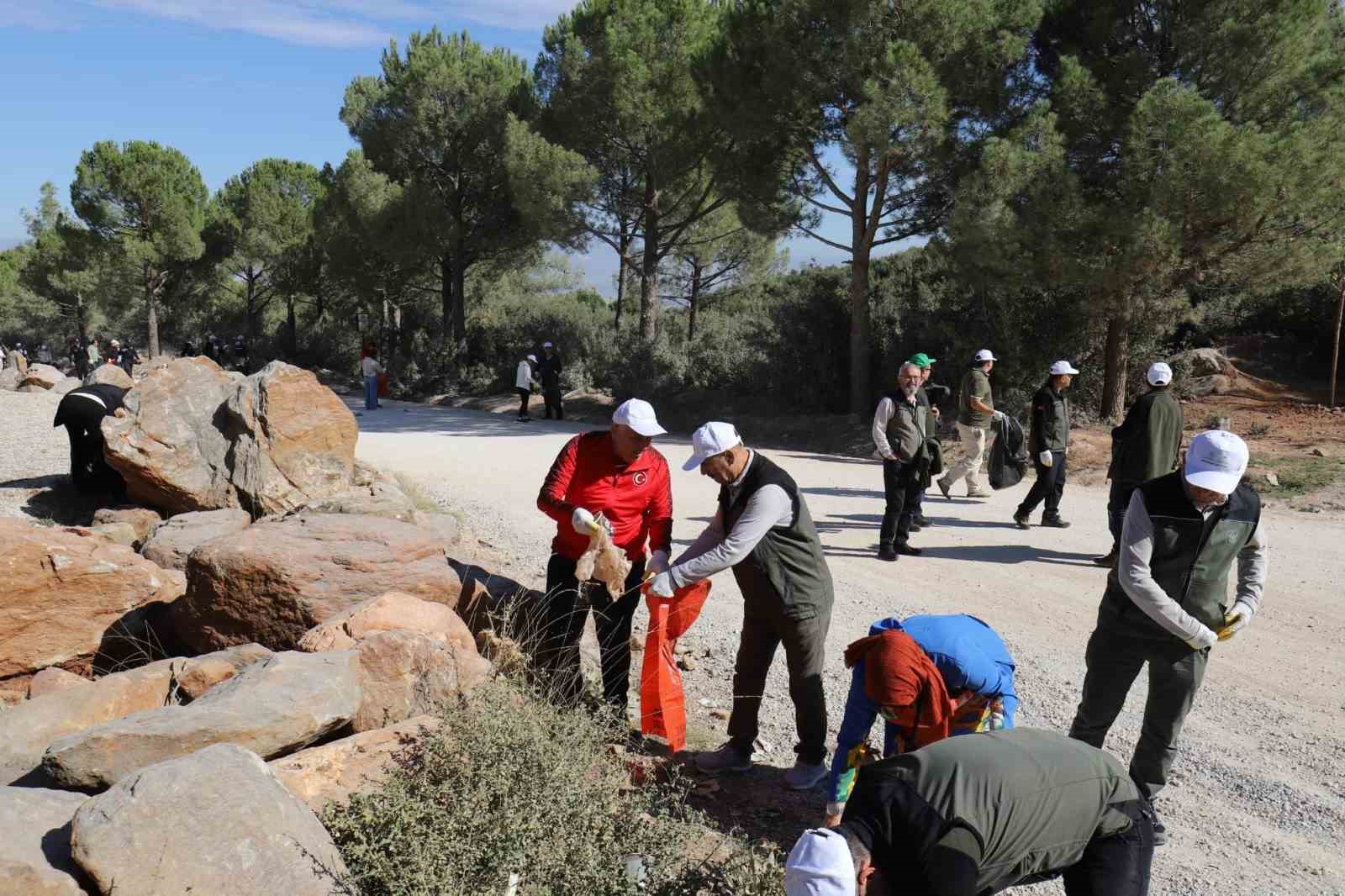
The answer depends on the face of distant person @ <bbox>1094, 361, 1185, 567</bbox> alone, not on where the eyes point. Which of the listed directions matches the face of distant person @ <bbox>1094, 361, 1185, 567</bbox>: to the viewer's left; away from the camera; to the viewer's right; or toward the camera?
away from the camera

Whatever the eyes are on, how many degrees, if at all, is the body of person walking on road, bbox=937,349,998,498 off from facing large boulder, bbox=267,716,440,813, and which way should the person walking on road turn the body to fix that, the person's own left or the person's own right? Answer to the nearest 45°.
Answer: approximately 90° to the person's own right

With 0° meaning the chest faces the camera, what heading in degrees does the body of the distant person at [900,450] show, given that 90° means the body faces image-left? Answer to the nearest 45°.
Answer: approximately 315°

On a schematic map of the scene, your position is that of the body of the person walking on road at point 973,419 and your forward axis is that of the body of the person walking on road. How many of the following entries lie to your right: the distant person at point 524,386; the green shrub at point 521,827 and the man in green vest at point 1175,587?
2

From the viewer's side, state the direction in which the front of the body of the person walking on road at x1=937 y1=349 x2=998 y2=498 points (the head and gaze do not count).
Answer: to the viewer's right

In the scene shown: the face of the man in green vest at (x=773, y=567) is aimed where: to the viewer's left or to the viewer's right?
to the viewer's left

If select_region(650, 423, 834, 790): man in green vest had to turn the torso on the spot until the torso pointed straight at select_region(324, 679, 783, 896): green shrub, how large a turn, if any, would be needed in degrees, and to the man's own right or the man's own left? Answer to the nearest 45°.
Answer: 0° — they already face it

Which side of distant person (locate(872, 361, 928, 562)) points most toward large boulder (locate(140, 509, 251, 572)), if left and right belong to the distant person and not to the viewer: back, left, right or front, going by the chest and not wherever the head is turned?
right

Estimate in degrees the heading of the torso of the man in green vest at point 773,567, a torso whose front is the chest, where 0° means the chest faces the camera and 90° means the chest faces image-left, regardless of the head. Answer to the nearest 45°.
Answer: approximately 45°

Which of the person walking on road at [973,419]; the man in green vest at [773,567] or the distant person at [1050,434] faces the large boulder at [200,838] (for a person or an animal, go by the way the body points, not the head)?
the man in green vest

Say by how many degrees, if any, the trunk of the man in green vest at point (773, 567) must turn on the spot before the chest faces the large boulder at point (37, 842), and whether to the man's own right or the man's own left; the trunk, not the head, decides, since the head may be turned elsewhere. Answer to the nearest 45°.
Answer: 0° — they already face it

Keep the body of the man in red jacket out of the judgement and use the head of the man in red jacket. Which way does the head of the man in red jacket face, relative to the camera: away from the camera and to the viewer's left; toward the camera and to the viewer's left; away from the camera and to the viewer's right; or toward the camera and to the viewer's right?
toward the camera and to the viewer's right

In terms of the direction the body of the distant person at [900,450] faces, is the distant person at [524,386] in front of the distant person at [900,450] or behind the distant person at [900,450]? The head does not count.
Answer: behind
